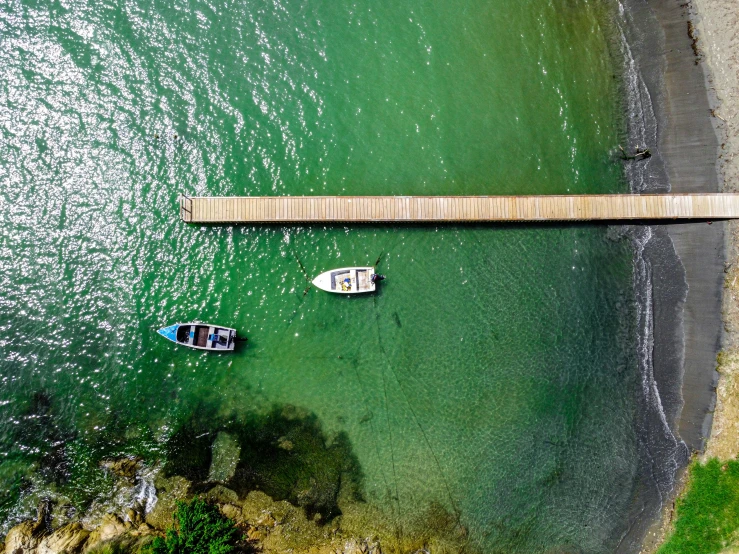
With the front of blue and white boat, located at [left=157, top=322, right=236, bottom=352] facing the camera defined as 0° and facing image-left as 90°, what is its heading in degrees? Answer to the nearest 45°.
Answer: approximately 90°

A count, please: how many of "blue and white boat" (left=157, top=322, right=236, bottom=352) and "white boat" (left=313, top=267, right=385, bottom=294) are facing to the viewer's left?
2

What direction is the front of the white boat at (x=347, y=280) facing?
to the viewer's left

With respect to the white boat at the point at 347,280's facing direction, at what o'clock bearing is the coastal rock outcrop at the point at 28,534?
The coastal rock outcrop is roughly at 12 o'clock from the white boat.
